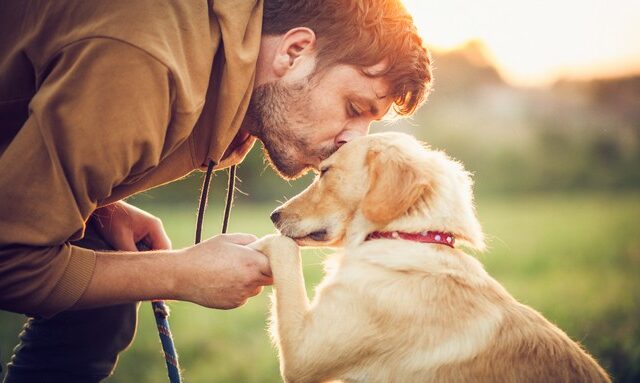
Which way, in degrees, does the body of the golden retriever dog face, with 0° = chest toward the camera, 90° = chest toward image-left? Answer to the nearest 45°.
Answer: approximately 90°

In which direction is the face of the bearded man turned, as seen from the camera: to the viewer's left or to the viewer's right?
to the viewer's right

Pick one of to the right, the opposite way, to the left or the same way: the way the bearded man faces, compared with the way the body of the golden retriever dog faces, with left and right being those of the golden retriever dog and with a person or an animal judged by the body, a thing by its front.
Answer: the opposite way

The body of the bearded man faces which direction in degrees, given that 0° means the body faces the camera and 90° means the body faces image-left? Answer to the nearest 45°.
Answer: approximately 270°
